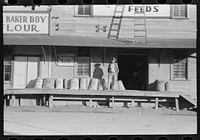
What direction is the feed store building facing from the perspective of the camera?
toward the camera

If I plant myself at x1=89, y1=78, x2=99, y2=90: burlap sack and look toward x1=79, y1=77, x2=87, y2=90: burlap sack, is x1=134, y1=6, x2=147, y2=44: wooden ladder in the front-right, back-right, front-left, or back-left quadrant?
back-right

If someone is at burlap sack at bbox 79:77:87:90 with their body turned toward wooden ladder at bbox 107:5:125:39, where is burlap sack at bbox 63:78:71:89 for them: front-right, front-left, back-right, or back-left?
back-left
